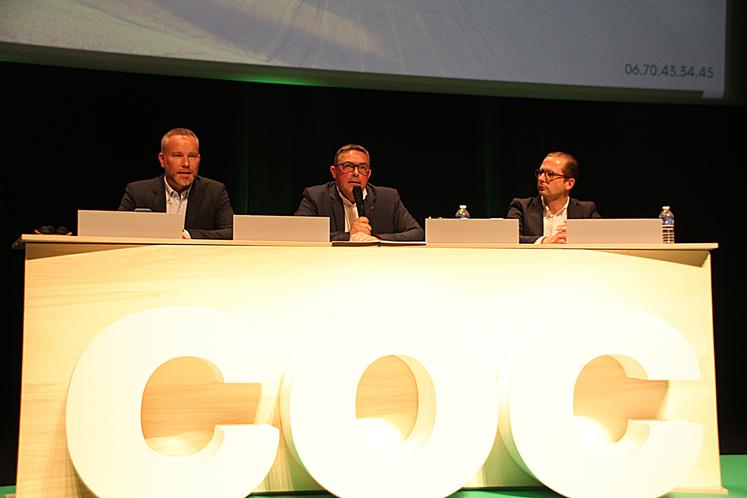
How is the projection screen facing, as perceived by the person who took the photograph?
facing the viewer

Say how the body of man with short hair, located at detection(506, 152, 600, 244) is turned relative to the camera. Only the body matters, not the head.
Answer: toward the camera

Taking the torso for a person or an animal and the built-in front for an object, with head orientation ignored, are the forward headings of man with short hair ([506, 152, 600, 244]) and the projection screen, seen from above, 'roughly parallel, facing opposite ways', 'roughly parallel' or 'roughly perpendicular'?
roughly parallel

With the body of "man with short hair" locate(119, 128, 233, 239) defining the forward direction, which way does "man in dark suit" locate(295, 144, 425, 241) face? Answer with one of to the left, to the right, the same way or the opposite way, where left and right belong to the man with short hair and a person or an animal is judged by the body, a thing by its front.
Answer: the same way

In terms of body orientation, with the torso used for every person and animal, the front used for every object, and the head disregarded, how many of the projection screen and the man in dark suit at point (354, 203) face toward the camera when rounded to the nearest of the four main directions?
2

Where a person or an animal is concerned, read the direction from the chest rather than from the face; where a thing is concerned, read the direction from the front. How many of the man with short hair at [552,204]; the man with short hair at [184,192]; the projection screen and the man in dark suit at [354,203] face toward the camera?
4

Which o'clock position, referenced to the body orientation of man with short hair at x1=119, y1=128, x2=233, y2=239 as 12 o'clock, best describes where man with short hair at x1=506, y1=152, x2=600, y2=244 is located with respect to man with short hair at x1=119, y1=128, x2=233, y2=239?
man with short hair at x1=506, y1=152, x2=600, y2=244 is roughly at 9 o'clock from man with short hair at x1=119, y1=128, x2=233, y2=239.

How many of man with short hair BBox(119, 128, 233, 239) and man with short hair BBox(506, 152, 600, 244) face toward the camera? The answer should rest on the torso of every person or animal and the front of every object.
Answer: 2

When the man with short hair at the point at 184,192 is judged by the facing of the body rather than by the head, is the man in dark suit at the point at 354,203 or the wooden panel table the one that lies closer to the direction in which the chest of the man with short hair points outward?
the wooden panel table

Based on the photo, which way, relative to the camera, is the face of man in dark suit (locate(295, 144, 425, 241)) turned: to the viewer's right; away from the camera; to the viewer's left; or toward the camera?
toward the camera

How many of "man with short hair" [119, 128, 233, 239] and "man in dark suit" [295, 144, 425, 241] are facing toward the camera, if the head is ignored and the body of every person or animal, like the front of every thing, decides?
2

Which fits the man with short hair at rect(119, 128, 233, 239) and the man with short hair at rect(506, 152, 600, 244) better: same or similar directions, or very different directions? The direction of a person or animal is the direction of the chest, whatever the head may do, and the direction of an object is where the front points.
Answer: same or similar directions

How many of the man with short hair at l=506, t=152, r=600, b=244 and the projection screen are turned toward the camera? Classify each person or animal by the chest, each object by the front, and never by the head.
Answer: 2

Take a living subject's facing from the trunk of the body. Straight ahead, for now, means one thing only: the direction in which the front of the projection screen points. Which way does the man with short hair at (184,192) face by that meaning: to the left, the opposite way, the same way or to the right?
the same way
